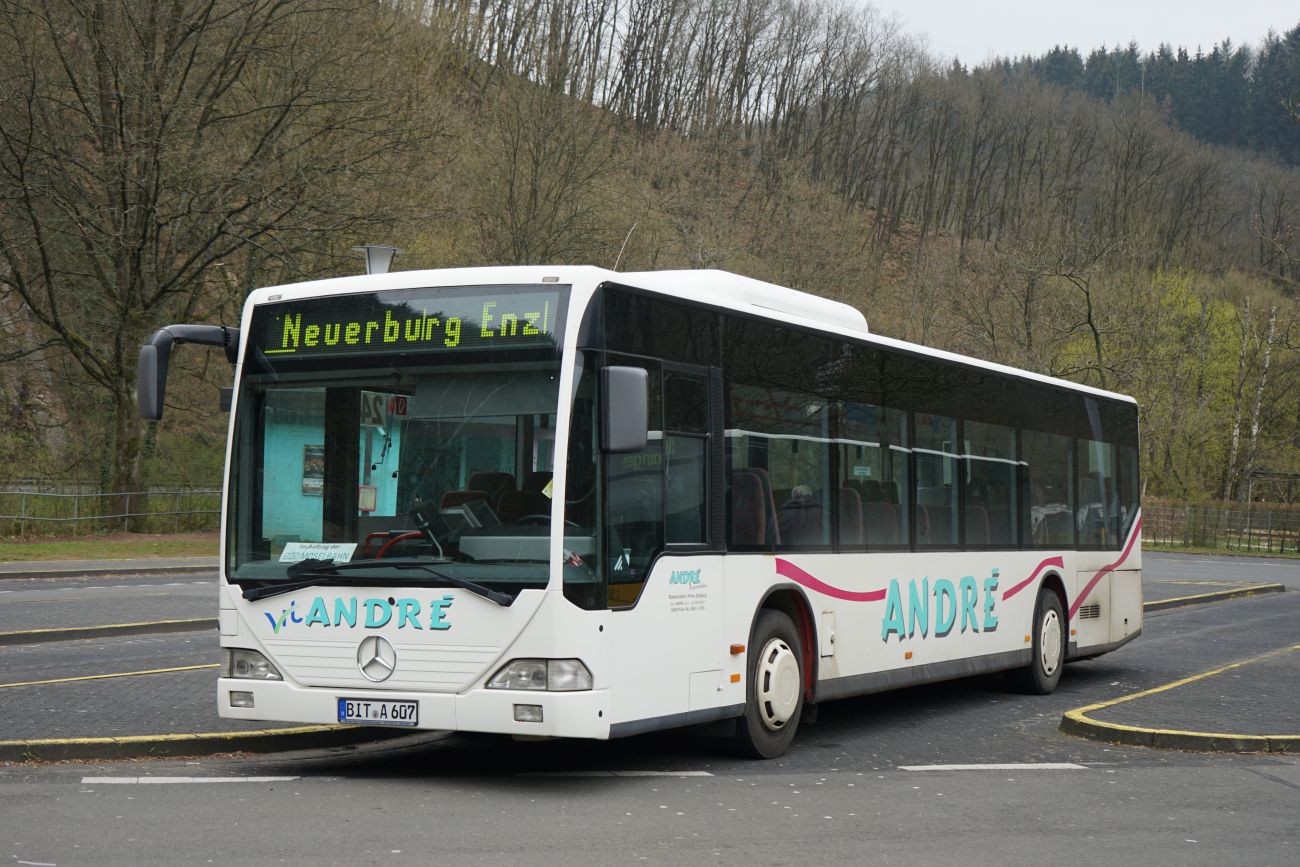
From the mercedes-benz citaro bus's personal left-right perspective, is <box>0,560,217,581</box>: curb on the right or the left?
on its right

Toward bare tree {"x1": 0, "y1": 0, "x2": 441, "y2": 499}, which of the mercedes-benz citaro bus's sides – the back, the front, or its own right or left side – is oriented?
right

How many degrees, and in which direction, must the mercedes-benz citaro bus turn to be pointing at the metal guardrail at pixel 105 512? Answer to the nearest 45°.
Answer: approximately 90° to its right

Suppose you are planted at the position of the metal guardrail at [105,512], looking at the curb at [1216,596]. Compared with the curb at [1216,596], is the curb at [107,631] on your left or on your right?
right

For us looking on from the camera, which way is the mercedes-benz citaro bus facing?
facing the viewer and to the left of the viewer

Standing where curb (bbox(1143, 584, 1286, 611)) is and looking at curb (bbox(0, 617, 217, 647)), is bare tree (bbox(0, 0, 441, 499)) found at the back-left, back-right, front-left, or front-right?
front-right

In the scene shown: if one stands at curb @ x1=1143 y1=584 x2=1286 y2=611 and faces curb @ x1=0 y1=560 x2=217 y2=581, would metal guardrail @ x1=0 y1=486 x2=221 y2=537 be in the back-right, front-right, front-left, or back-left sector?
front-right

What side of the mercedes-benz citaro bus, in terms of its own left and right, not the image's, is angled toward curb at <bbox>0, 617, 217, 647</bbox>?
right

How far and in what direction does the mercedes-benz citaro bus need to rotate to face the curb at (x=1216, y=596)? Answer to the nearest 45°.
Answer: approximately 180°
